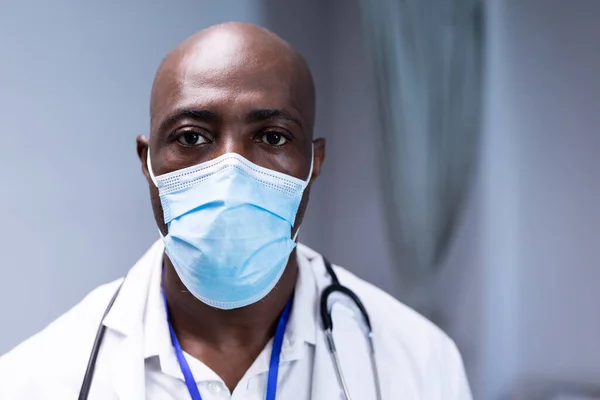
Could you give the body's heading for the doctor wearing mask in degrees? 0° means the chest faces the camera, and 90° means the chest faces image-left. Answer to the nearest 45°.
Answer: approximately 0°
